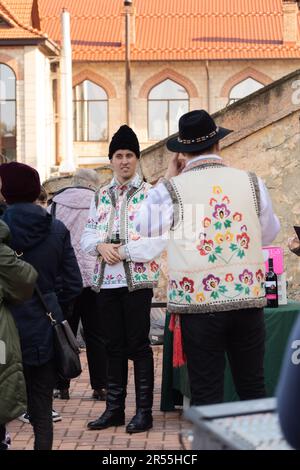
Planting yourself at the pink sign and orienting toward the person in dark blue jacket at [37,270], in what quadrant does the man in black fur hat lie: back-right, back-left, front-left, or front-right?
front-right

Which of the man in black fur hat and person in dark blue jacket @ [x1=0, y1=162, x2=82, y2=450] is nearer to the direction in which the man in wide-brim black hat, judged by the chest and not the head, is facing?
the man in black fur hat

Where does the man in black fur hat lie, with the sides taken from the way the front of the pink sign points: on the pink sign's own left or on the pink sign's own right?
on the pink sign's own right

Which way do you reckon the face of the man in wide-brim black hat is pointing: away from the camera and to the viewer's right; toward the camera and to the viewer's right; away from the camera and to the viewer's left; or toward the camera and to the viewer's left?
away from the camera and to the viewer's left

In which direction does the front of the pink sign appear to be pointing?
toward the camera

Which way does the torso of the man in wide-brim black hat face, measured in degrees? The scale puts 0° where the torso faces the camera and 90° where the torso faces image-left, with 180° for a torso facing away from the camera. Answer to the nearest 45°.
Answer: approximately 180°

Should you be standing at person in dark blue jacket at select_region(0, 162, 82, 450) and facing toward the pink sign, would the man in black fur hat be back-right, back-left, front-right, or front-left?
front-left

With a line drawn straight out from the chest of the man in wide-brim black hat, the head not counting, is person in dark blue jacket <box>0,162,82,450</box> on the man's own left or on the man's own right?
on the man's own left

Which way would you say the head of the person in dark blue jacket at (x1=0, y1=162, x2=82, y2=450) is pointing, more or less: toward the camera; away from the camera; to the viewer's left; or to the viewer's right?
away from the camera
